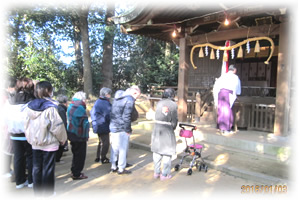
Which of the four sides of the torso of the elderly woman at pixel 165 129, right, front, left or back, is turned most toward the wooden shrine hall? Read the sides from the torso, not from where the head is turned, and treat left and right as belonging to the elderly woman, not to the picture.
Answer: front

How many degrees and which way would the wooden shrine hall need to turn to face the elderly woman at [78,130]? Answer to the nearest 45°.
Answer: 0° — it already faces them

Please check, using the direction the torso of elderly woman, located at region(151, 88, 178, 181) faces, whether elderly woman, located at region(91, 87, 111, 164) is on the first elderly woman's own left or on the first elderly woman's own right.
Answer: on the first elderly woman's own left

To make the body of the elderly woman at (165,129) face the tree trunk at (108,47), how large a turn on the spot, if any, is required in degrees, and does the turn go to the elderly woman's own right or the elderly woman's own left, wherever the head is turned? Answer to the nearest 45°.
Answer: approximately 45° to the elderly woman's own left

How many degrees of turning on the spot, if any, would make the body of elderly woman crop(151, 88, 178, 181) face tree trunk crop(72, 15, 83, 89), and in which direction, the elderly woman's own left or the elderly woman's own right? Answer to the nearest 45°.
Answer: approximately 90° to the elderly woman's own left

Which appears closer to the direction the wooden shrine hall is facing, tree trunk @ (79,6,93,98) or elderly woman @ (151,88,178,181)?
the elderly woman

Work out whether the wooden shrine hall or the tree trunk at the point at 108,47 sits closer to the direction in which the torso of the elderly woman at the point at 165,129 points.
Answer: the wooden shrine hall

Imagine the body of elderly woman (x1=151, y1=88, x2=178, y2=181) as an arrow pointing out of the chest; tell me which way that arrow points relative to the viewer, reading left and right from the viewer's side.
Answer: facing away from the viewer and to the right of the viewer

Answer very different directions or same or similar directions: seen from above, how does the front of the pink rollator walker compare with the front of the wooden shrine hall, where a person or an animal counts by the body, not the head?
very different directions

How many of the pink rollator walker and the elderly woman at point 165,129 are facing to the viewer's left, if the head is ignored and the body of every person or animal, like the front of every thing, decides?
0

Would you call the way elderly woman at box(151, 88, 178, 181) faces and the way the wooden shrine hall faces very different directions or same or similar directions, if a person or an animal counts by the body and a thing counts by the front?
very different directions

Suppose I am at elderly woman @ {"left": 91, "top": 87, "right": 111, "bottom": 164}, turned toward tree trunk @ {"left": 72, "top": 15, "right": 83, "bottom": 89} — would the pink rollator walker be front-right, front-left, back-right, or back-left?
back-right

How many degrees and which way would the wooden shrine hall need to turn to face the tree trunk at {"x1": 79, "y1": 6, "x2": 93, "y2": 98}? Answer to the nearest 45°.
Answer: approximately 90° to its right

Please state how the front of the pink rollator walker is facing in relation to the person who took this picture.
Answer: facing away from the viewer and to the right of the viewer

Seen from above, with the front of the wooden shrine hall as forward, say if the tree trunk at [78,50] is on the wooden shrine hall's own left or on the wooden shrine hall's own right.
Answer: on the wooden shrine hall's own right
